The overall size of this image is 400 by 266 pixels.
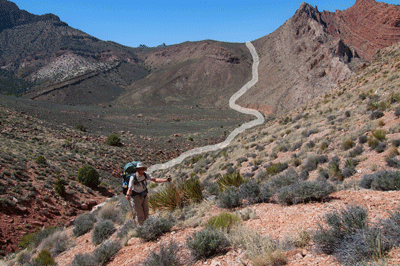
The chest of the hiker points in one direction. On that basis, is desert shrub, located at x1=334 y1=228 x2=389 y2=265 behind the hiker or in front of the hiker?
in front

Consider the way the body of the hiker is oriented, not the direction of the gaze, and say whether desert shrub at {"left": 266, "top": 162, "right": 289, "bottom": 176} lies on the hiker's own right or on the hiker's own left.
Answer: on the hiker's own left

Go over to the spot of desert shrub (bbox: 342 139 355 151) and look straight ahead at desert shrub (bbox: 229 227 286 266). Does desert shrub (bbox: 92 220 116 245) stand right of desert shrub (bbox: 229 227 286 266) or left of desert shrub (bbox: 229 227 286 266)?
right

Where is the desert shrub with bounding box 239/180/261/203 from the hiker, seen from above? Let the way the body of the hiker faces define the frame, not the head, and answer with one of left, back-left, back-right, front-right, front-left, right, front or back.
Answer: front-left

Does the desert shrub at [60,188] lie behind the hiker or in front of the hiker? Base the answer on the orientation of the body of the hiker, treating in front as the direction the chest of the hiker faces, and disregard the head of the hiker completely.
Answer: behind

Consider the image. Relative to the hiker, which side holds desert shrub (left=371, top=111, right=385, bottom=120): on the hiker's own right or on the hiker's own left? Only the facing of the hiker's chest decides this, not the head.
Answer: on the hiker's own left

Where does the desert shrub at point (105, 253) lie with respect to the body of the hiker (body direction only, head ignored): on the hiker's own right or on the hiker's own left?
on the hiker's own right

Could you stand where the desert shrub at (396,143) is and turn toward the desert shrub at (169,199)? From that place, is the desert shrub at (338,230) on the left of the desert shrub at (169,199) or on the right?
left

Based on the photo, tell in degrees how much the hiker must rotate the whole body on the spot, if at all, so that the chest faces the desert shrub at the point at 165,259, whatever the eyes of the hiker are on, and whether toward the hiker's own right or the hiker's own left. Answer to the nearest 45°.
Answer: approximately 45° to the hiker's own right
